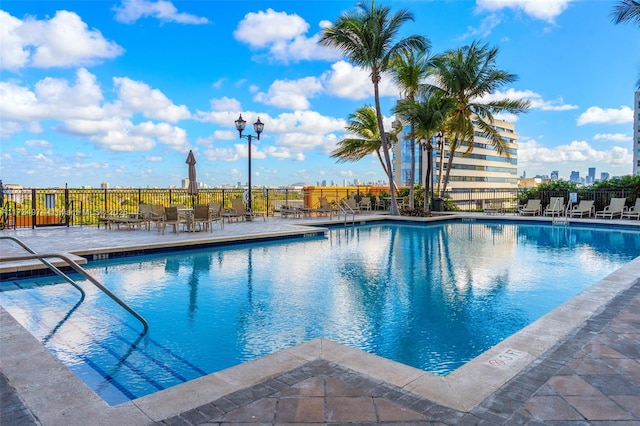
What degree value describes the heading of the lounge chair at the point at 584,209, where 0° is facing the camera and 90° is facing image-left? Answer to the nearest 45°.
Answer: approximately 45°

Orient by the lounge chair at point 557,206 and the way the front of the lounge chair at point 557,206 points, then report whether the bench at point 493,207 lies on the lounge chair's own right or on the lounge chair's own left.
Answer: on the lounge chair's own right

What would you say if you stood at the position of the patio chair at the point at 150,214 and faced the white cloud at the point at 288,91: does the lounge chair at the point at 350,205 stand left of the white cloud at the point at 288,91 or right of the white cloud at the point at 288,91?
right

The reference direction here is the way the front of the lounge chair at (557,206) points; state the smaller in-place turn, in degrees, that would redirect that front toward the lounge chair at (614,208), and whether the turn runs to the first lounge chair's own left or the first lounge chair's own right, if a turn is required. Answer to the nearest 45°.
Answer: approximately 135° to the first lounge chair's own left

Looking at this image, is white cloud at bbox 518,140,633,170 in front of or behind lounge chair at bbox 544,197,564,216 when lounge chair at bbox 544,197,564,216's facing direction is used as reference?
behind

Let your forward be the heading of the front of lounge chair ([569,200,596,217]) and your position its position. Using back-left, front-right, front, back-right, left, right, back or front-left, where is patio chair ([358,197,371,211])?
front-right

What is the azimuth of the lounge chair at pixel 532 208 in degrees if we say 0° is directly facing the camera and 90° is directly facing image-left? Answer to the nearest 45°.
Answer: approximately 45°

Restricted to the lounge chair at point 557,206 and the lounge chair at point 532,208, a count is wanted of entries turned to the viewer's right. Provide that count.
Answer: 0

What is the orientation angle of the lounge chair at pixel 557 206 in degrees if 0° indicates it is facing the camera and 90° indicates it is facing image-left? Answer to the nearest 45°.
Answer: approximately 45°
